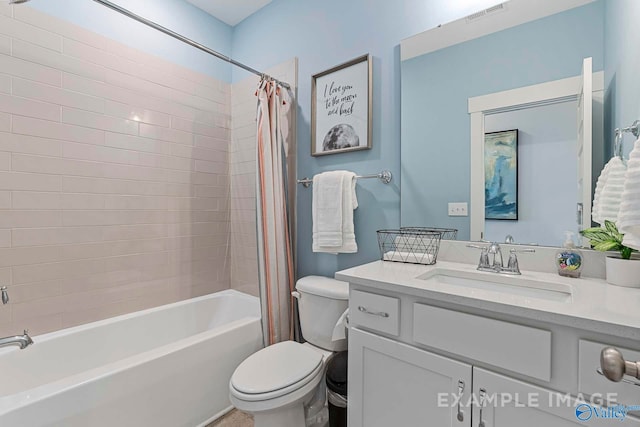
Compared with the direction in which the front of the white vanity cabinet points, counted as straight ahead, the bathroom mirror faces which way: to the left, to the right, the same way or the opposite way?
the same way

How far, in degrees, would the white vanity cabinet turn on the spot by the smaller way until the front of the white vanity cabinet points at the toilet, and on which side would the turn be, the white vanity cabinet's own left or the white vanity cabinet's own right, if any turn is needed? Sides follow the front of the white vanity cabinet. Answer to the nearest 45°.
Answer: approximately 45° to the white vanity cabinet's own right

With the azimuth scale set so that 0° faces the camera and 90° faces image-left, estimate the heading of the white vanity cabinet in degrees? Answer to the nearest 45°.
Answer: approximately 45°

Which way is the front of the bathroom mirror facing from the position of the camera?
facing the viewer and to the left of the viewer

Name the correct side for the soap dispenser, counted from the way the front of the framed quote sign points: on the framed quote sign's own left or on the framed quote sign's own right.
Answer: on the framed quote sign's own left

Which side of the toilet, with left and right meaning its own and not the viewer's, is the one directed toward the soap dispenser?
left

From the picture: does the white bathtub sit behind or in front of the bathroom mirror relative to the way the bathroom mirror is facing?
in front

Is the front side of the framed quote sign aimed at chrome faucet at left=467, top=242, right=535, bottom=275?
no

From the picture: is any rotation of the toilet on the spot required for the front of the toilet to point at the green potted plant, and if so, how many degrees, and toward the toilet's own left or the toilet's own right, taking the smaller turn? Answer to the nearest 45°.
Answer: approximately 90° to the toilet's own left

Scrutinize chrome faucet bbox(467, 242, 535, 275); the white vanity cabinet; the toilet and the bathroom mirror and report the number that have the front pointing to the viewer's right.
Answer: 0

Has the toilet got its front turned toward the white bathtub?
no

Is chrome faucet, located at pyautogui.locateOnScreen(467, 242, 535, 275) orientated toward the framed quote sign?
no

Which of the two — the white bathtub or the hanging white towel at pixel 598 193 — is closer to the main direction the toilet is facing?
the white bathtub

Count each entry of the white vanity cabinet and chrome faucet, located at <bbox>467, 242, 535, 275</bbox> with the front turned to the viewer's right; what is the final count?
0

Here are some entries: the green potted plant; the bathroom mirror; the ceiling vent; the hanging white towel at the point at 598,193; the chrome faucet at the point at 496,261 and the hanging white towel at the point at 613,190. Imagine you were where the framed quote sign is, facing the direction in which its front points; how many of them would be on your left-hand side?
6

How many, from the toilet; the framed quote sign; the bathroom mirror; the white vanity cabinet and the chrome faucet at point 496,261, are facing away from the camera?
0
